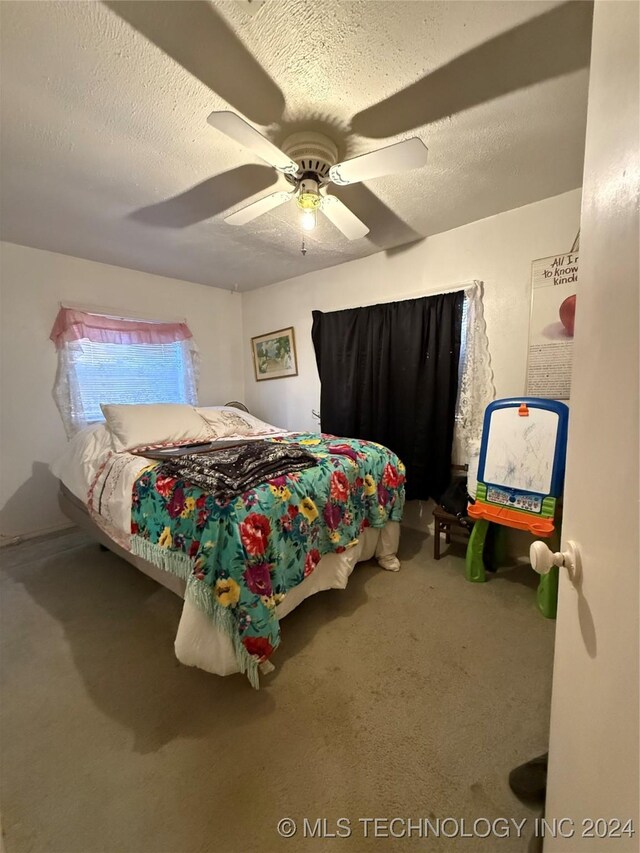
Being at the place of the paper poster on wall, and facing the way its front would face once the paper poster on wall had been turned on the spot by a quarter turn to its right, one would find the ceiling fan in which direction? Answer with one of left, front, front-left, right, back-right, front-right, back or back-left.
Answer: left

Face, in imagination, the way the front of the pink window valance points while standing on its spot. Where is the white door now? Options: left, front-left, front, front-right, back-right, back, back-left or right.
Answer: front-right

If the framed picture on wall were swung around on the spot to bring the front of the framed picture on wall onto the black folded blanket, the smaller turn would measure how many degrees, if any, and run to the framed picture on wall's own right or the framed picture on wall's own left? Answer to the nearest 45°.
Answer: approximately 45° to the framed picture on wall's own left

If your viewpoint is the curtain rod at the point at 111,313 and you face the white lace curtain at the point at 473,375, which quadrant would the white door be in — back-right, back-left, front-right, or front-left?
front-right

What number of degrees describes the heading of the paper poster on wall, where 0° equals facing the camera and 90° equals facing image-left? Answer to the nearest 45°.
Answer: approximately 45°

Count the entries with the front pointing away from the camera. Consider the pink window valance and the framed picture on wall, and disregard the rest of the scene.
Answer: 0

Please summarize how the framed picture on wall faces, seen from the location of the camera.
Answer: facing the viewer and to the left of the viewer

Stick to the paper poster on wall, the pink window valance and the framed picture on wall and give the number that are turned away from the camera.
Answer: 0

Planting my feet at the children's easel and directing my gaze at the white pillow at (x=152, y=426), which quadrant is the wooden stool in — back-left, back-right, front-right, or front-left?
front-right

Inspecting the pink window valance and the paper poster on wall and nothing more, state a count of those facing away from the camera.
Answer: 0

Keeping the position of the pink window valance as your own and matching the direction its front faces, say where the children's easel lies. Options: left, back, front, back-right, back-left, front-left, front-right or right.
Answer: front

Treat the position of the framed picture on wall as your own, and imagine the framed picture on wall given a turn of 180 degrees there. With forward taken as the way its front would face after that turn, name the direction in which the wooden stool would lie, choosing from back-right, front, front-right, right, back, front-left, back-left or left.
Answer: right

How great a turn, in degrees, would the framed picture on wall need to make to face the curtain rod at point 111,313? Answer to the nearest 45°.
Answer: approximately 45° to its right

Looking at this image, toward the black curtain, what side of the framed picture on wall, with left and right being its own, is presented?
left

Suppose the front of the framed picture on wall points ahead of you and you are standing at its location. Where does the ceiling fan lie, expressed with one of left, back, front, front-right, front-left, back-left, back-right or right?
front-left

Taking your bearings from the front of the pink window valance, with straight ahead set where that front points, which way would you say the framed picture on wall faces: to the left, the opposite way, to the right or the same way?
to the right

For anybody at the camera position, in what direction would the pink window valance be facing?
facing the viewer and to the right of the viewer
